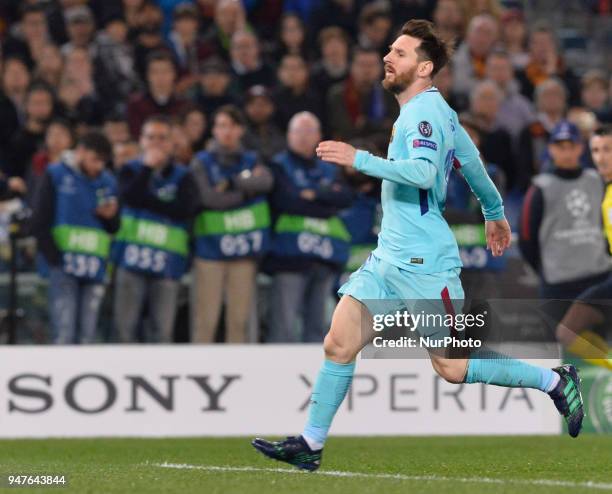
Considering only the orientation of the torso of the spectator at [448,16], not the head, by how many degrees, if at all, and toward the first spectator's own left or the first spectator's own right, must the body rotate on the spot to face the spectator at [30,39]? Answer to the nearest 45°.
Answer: approximately 90° to the first spectator's own right

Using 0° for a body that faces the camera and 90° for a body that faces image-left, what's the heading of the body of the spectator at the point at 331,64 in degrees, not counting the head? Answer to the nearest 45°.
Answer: approximately 0°

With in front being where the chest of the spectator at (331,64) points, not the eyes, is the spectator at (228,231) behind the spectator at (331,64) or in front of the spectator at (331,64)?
in front

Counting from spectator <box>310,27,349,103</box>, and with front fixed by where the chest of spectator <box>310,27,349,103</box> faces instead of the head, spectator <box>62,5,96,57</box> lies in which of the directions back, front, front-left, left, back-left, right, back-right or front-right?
right

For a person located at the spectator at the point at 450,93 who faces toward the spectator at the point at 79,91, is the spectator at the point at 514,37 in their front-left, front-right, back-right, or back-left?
back-right

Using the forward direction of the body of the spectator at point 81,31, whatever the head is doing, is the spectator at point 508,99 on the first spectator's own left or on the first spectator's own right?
on the first spectator's own left

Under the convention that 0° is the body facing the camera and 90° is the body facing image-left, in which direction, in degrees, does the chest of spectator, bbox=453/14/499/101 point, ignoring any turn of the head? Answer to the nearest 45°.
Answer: approximately 0°

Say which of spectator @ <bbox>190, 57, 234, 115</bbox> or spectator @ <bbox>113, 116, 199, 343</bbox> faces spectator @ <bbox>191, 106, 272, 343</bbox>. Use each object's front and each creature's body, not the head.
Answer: spectator @ <bbox>190, 57, 234, 115</bbox>
